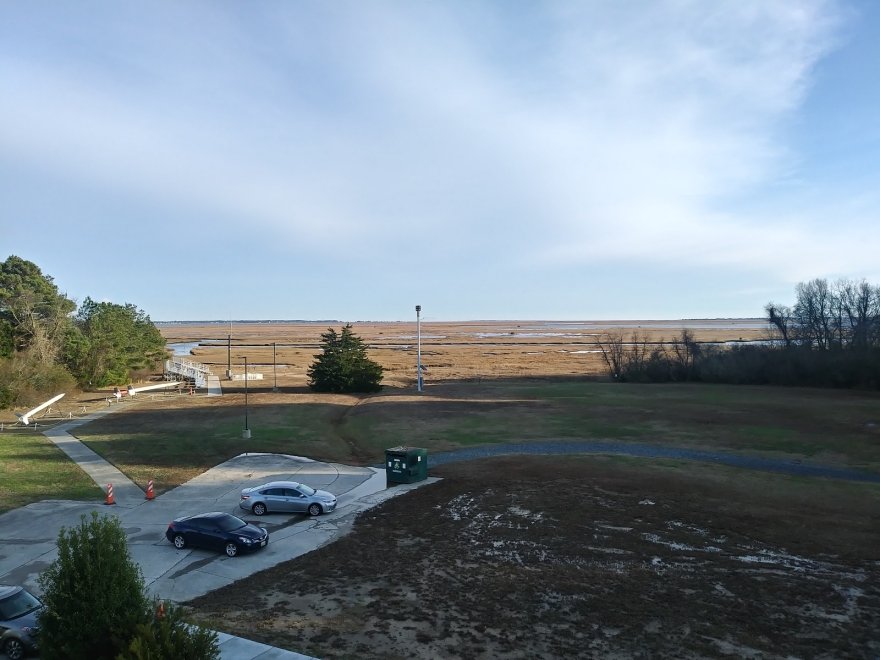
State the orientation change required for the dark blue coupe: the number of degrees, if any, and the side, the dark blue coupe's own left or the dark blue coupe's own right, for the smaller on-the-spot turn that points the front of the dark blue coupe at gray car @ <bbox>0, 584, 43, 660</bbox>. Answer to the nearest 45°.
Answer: approximately 90° to the dark blue coupe's own right

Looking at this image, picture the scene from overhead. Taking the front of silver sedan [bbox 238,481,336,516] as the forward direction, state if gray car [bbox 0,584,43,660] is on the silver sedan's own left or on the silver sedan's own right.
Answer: on the silver sedan's own right

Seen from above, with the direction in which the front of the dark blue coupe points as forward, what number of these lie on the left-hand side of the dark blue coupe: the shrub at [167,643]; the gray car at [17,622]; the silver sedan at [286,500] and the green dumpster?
2

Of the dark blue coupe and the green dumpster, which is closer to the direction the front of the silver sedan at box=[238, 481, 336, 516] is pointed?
the green dumpster

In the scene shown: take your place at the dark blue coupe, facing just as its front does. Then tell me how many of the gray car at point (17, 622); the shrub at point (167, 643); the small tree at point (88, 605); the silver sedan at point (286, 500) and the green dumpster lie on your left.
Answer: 2

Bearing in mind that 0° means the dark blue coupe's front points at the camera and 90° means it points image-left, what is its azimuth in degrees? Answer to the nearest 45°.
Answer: approximately 315°

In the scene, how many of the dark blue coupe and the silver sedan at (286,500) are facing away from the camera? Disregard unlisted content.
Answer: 0

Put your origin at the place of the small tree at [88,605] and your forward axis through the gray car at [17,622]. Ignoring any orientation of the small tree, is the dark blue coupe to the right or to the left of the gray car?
right

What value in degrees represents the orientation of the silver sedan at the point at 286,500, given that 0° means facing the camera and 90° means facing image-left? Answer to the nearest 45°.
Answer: approximately 270°

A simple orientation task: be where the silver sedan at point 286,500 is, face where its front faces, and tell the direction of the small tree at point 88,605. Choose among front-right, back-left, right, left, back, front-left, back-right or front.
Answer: right

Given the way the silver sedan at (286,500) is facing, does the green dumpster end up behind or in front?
in front
